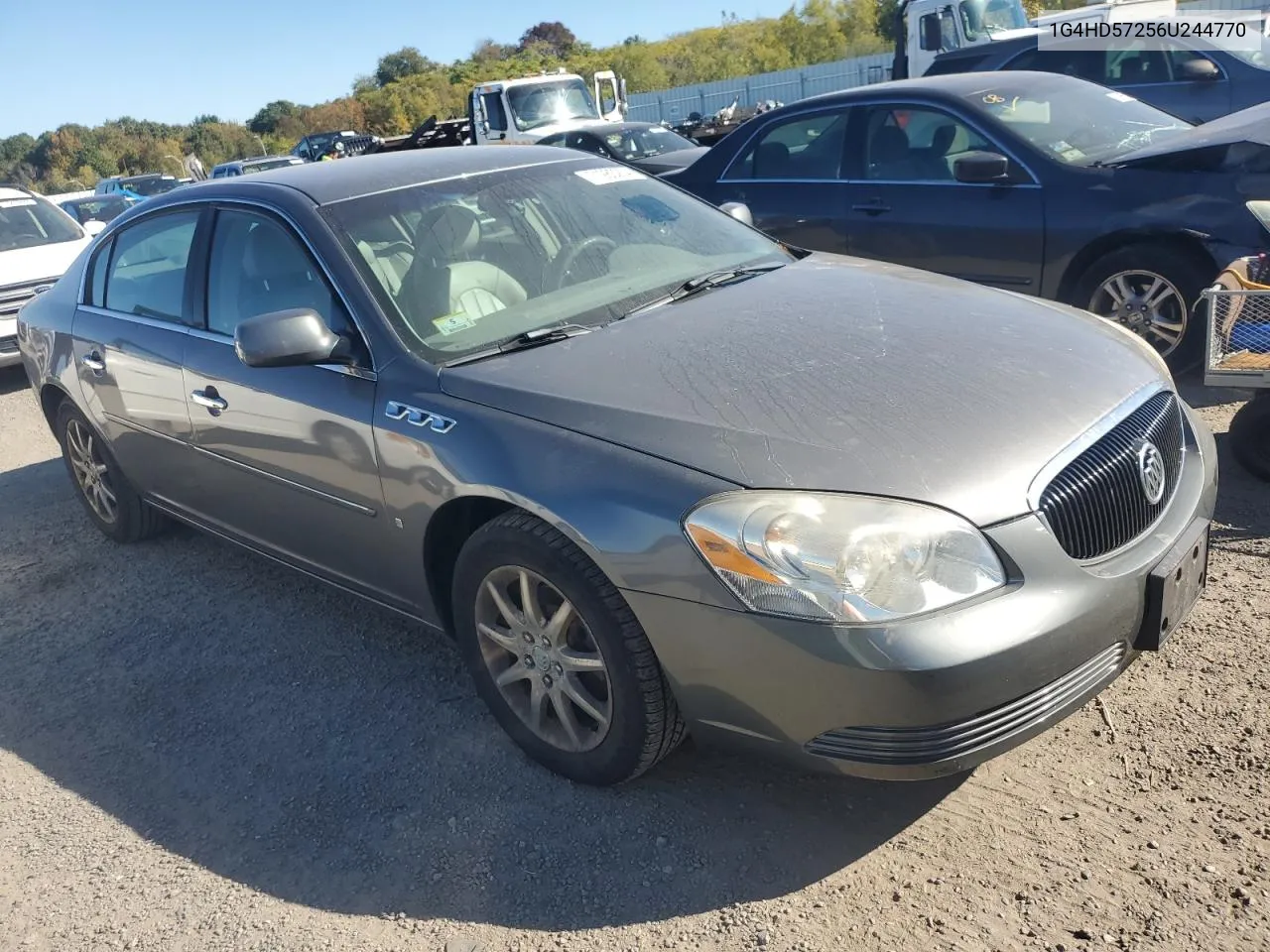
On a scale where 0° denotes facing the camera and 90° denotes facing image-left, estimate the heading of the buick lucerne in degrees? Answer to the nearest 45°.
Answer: approximately 315°

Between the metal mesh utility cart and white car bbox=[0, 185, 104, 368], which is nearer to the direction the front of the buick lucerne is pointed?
the metal mesh utility cart

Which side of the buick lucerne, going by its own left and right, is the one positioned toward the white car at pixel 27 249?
back

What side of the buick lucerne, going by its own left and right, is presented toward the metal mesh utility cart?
left

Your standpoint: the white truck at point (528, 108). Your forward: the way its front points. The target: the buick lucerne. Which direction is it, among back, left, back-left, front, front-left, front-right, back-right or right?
front-right

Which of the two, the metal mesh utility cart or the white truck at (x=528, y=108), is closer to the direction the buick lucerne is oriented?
the metal mesh utility cart

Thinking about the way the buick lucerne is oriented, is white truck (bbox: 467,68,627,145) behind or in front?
behind

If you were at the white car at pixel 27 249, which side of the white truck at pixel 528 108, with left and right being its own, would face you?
right
